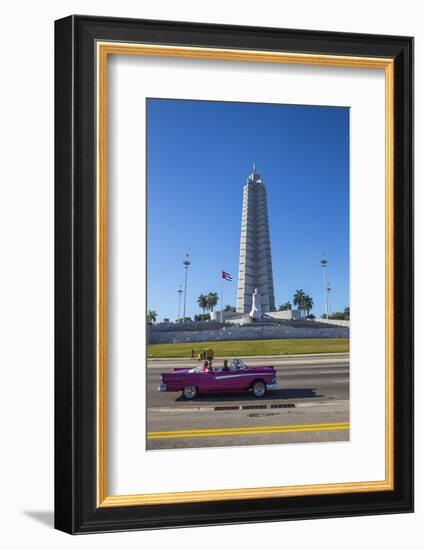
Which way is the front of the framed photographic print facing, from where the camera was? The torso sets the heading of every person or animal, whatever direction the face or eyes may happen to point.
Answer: facing the viewer and to the right of the viewer
